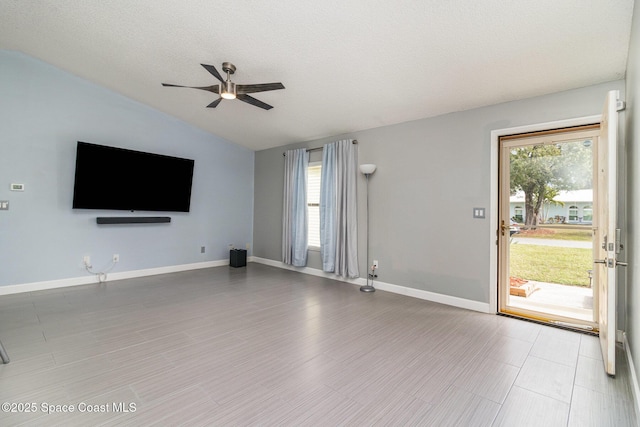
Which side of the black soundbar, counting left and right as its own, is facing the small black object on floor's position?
left

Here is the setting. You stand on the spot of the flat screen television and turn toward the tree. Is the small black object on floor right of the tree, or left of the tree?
left

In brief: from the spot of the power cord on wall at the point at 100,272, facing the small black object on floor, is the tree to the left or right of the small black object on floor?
right

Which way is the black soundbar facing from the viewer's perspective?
toward the camera

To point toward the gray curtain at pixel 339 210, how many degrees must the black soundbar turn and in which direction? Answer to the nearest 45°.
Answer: approximately 45° to its left

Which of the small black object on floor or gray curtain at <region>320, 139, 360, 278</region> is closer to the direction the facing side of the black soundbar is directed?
the gray curtain

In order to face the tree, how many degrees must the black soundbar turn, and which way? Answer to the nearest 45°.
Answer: approximately 45° to its left
